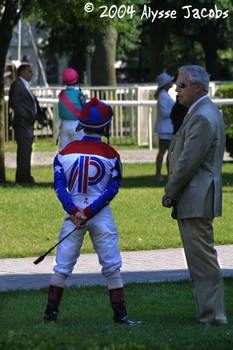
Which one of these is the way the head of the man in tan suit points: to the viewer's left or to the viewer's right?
to the viewer's left

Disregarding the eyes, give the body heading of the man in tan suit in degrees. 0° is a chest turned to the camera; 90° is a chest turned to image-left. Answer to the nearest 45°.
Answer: approximately 90°

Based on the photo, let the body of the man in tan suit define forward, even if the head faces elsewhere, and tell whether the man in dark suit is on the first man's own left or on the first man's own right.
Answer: on the first man's own right
